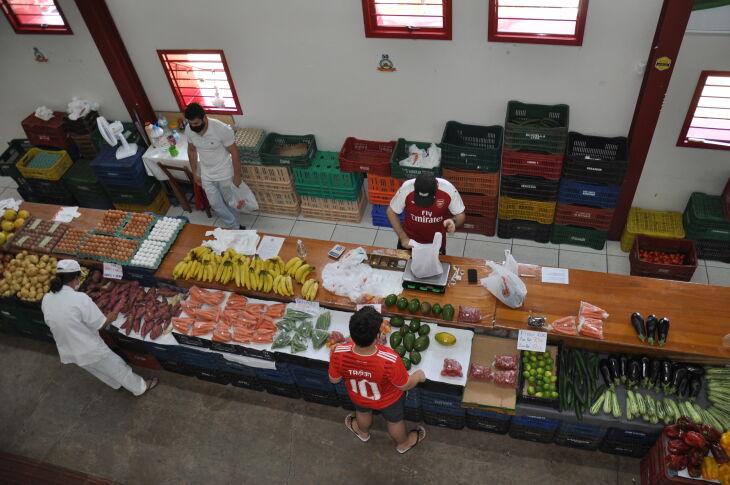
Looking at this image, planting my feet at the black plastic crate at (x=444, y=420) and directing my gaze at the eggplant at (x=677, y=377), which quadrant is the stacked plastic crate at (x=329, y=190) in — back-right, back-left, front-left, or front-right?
back-left

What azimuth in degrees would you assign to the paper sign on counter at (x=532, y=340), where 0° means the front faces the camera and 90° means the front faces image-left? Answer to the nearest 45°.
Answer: approximately 0°

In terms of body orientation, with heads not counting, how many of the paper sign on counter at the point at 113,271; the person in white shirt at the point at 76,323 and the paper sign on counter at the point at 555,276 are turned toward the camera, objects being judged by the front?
2

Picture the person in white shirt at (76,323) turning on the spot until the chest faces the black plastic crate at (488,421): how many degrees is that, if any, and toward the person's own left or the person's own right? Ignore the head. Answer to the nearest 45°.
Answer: approximately 90° to the person's own right

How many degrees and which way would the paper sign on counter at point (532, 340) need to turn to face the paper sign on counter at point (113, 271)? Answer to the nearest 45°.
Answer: approximately 90° to its right

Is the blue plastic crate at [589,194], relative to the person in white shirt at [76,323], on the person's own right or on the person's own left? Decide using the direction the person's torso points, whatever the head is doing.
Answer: on the person's own right

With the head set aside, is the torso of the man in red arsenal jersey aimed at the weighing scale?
yes

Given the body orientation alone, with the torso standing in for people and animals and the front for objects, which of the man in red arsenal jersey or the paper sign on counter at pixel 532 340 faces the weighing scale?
the man in red arsenal jersey

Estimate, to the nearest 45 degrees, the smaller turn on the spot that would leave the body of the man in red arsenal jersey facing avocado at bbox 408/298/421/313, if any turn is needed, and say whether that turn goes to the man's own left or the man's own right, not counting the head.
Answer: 0° — they already face it

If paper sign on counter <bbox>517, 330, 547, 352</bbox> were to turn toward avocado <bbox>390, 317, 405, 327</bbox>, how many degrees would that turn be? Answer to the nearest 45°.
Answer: approximately 90° to its right

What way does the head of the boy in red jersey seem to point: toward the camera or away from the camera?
away from the camera
